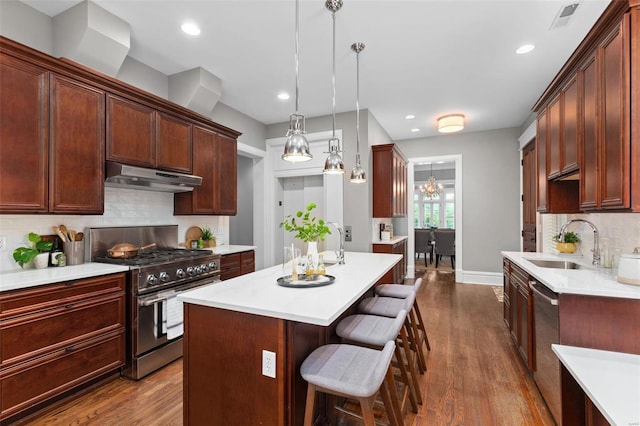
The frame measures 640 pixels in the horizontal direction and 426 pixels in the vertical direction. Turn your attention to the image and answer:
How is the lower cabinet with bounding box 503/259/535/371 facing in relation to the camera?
to the viewer's left

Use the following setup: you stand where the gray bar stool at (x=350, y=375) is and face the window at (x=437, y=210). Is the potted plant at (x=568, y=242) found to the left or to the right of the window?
right

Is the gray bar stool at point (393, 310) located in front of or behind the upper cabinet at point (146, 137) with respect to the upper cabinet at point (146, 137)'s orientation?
in front

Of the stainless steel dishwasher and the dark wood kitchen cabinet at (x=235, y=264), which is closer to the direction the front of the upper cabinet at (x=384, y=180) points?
the stainless steel dishwasher

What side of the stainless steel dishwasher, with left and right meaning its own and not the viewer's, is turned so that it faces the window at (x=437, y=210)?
right

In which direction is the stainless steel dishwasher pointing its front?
to the viewer's left

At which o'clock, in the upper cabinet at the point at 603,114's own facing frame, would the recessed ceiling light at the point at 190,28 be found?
The recessed ceiling light is roughly at 11 o'clock from the upper cabinet.

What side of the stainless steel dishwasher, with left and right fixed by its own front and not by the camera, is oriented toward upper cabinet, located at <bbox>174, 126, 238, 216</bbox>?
front

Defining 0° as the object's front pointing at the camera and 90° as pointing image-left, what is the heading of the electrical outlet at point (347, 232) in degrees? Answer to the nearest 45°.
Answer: approximately 0°

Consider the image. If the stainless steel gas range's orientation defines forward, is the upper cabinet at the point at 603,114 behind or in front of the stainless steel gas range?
in front

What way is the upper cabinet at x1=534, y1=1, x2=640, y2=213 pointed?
to the viewer's left
